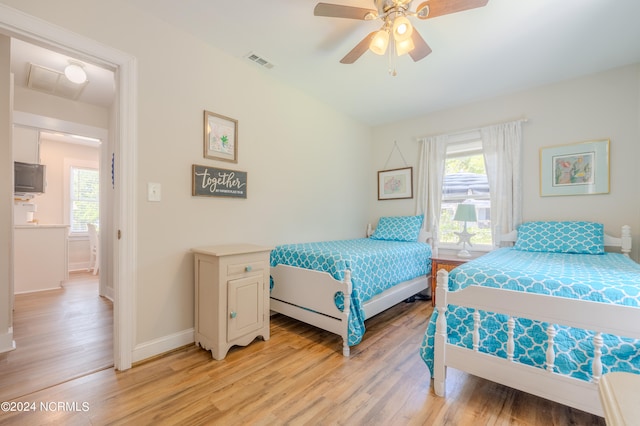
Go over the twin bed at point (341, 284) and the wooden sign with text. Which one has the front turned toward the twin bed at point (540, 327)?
the wooden sign with text

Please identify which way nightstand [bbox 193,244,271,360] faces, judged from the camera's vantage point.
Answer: facing the viewer and to the right of the viewer

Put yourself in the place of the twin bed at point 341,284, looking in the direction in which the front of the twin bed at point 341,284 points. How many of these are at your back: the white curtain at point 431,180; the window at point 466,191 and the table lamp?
3

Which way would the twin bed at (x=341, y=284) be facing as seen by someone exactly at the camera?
facing the viewer and to the left of the viewer

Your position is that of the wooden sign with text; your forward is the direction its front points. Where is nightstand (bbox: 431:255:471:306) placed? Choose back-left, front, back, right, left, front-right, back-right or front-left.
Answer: front-left

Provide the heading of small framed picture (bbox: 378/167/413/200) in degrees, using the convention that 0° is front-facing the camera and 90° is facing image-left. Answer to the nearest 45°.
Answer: approximately 45°

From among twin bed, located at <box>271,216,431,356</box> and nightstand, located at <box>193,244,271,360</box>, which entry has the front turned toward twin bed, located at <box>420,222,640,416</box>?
the nightstand

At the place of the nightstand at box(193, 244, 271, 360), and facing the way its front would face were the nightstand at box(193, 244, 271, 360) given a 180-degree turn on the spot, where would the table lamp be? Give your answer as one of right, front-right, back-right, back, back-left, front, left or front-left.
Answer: back-right

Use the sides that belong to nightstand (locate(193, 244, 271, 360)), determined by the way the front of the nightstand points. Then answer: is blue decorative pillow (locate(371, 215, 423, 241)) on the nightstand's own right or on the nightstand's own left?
on the nightstand's own left

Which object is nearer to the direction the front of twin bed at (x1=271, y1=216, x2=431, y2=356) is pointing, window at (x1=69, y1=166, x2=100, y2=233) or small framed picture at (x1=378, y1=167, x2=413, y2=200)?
the window

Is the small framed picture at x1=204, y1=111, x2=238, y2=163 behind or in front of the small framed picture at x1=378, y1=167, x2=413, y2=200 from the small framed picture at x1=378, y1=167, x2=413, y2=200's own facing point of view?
in front

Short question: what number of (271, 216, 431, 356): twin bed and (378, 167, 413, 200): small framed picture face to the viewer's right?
0

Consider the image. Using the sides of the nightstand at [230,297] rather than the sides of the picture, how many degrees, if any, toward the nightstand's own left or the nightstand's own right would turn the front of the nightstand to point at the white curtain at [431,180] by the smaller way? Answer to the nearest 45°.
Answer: approximately 45° to the nightstand's own left

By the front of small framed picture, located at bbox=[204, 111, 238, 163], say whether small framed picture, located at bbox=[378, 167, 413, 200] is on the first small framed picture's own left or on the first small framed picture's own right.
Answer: on the first small framed picture's own left

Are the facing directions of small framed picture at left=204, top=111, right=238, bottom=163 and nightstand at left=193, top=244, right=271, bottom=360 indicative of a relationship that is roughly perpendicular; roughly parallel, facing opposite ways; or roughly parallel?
roughly parallel

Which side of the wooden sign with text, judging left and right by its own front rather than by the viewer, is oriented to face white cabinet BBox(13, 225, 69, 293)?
back

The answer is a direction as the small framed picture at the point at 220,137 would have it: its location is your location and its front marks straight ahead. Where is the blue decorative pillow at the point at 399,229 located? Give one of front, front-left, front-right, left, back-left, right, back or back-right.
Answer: front-left
